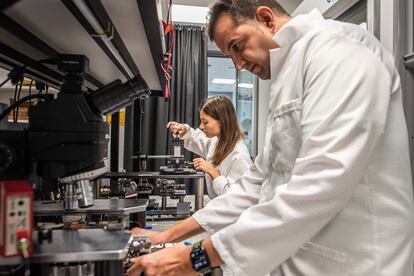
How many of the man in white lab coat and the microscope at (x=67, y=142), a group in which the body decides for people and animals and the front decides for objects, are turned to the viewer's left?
1

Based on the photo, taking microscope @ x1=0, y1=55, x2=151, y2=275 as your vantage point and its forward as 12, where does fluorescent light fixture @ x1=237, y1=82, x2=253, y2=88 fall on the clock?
The fluorescent light fixture is roughly at 10 o'clock from the microscope.

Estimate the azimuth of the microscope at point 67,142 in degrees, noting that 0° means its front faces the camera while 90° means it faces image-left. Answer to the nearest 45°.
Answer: approximately 270°

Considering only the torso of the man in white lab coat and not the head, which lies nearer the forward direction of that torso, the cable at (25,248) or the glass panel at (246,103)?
the cable

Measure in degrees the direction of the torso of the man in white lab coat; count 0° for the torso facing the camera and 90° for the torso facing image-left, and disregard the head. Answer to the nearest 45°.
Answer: approximately 90°

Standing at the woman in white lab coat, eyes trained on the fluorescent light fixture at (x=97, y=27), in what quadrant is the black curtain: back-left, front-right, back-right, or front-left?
back-right

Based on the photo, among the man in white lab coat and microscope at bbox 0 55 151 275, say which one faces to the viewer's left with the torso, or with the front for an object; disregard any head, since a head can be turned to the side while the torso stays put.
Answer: the man in white lab coat

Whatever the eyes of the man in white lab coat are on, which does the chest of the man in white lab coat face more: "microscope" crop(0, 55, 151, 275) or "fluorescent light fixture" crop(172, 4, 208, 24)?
the microscope

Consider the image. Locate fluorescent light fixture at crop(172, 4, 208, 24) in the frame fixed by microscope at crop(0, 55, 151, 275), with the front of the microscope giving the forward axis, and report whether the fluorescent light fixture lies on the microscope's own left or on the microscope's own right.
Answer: on the microscope's own left
